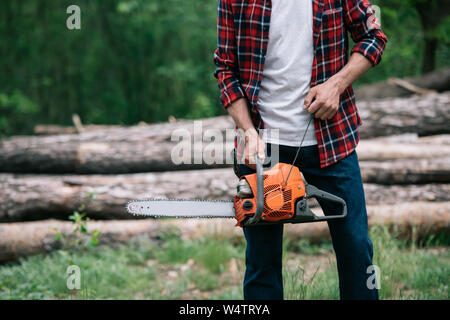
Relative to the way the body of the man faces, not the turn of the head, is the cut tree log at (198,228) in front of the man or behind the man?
behind

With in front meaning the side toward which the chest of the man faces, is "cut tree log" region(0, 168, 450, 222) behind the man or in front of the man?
behind

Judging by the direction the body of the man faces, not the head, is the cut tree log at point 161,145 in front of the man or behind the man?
behind

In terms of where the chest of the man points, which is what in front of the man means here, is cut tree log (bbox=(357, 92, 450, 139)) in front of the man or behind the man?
behind

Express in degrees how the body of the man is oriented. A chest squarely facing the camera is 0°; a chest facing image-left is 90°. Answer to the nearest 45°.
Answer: approximately 0°
